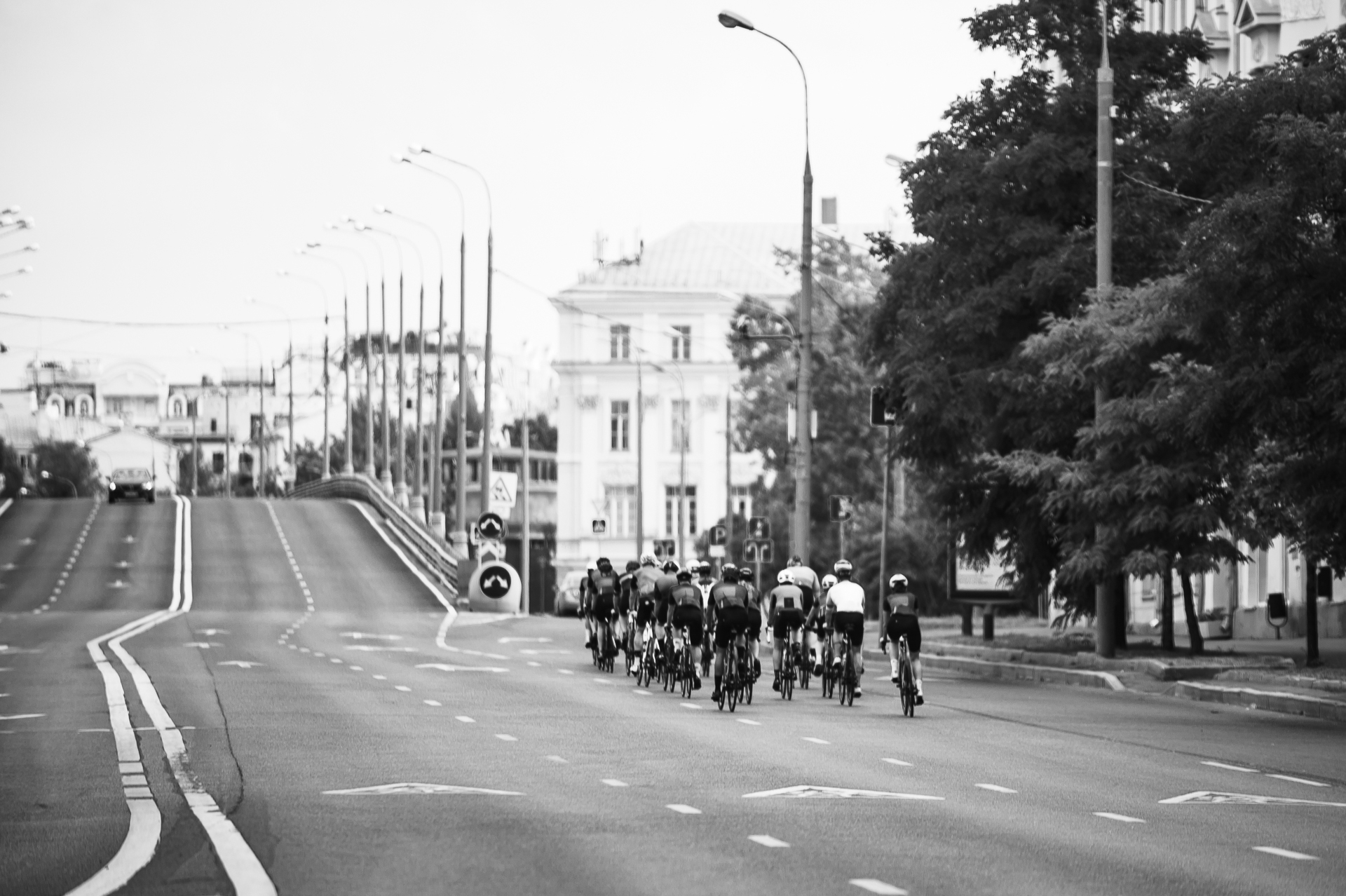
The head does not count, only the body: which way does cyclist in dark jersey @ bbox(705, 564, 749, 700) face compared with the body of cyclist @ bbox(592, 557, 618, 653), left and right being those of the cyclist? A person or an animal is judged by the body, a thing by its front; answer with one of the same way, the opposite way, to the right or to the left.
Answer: the same way

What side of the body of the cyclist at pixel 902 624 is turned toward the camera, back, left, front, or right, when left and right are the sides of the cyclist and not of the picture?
back

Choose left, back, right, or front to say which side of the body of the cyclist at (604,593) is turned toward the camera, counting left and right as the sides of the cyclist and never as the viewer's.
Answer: back

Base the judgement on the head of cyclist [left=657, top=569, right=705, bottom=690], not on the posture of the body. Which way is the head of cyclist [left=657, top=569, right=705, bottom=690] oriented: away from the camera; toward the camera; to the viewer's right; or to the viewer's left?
away from the camera

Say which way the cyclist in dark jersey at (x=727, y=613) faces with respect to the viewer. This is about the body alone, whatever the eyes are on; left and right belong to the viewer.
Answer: facing away from the viewer

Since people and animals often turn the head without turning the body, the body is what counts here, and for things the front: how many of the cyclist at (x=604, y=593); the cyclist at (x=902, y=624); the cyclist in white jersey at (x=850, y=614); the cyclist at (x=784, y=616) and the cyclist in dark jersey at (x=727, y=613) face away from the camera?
5

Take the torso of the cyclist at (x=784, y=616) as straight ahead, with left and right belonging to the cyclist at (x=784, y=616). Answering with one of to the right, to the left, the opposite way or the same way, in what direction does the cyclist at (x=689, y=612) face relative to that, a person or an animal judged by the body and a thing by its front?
the same way

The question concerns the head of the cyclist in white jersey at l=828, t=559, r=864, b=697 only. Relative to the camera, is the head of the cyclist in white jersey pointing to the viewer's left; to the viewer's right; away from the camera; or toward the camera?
away from the camera

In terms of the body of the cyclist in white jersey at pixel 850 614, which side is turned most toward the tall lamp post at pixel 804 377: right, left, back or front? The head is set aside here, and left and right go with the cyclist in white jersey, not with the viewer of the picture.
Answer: front

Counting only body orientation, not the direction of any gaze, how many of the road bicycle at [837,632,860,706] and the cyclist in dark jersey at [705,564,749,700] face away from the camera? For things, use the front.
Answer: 2

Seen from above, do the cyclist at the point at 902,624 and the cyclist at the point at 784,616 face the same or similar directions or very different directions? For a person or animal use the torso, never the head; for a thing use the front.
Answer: same or similar directions

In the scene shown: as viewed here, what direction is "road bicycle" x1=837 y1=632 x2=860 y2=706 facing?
away from the camera

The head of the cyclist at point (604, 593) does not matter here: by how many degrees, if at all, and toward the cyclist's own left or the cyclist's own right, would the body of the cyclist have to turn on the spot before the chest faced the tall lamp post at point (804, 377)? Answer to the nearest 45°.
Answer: approximately 45° to the cyclist's own right

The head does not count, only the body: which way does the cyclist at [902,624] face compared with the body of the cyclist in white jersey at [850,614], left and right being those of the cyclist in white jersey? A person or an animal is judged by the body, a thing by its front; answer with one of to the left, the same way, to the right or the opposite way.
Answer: the same way

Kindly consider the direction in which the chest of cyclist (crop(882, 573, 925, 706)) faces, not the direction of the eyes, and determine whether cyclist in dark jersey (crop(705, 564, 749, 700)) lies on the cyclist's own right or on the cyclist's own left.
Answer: on the cyclist's own left

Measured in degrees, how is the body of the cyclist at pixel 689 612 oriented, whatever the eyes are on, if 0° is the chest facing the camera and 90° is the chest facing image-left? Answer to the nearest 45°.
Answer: approximately 180°

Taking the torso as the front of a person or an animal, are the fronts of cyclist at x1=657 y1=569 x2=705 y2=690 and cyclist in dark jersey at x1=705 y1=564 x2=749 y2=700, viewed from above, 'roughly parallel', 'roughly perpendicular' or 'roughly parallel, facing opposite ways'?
roughly parallel

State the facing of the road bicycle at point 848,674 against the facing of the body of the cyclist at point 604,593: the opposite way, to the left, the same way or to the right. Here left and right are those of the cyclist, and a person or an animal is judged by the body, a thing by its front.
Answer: the same way

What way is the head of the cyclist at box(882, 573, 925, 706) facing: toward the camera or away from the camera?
away from the camera

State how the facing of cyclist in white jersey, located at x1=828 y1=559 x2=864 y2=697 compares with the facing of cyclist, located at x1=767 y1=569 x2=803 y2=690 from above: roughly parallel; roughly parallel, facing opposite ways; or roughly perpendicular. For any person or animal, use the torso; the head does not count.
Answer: roughly parallel

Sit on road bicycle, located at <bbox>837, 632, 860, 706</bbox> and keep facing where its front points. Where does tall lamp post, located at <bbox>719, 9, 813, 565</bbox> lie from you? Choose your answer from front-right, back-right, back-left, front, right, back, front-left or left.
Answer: front

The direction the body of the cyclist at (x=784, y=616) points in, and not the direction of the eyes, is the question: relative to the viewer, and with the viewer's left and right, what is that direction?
facing away from the viewer
